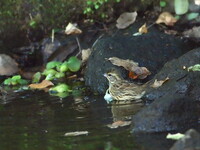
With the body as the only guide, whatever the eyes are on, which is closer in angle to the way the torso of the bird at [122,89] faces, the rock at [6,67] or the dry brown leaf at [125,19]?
the rock

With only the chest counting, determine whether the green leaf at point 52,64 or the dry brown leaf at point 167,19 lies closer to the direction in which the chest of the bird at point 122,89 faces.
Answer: the green leaf

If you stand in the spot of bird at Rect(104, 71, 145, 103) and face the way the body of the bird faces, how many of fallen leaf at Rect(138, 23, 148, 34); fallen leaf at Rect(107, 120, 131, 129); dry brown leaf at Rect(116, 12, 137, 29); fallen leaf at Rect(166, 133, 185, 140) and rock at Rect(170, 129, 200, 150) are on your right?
2

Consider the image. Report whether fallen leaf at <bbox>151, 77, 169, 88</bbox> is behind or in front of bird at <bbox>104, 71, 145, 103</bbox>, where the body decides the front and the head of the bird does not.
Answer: behind

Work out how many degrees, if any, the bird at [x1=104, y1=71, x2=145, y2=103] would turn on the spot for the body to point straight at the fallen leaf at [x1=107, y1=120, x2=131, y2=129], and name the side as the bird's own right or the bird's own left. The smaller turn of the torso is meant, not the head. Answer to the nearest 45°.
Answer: approximately 90° to the bird's own left

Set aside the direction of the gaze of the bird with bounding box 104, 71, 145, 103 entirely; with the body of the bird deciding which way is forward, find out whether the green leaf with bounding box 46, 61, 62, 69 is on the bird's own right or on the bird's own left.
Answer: on the bird's own right

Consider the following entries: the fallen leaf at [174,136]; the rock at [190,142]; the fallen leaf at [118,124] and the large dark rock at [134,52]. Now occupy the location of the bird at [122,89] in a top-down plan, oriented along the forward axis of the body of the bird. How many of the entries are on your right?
1

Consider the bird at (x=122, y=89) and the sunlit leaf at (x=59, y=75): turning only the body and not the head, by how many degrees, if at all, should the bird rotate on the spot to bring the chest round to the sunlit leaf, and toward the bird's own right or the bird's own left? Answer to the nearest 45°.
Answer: approximately 45° to the bird's own right

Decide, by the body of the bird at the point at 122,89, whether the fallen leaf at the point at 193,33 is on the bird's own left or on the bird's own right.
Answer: on the bird's own right

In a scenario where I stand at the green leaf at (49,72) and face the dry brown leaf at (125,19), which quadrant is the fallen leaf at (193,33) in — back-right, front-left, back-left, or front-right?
front-right

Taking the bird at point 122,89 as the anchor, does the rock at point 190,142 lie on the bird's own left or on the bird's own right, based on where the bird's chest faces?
on the bird's own left

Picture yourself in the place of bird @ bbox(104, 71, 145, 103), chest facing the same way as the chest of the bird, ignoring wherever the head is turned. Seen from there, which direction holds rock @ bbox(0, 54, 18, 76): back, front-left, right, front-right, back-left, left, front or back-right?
front-right

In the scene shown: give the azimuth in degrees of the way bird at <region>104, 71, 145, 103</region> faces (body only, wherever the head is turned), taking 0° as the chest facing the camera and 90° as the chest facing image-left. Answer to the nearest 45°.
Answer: approximately 90°

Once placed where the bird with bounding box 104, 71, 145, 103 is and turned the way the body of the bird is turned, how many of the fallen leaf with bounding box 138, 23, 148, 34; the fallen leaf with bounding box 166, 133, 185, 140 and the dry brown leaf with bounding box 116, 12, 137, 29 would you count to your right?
2

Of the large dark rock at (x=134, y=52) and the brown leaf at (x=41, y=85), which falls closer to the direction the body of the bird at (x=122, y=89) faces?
the brown leaf

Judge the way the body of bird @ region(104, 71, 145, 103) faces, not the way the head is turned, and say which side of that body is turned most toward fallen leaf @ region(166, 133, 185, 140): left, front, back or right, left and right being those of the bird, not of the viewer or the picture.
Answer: left

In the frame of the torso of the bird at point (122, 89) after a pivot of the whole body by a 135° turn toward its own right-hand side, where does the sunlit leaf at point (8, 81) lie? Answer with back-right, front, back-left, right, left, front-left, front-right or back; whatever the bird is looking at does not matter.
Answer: left

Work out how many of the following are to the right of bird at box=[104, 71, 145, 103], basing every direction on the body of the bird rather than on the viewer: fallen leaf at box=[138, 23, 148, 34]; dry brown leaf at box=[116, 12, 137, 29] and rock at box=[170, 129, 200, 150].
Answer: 2

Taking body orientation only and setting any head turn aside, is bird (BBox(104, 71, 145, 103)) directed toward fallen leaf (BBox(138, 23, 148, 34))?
no

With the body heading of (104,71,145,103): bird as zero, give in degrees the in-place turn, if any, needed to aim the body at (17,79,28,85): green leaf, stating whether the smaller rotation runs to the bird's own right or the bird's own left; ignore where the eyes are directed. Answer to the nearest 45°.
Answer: approximately 45° to the bird's own right
